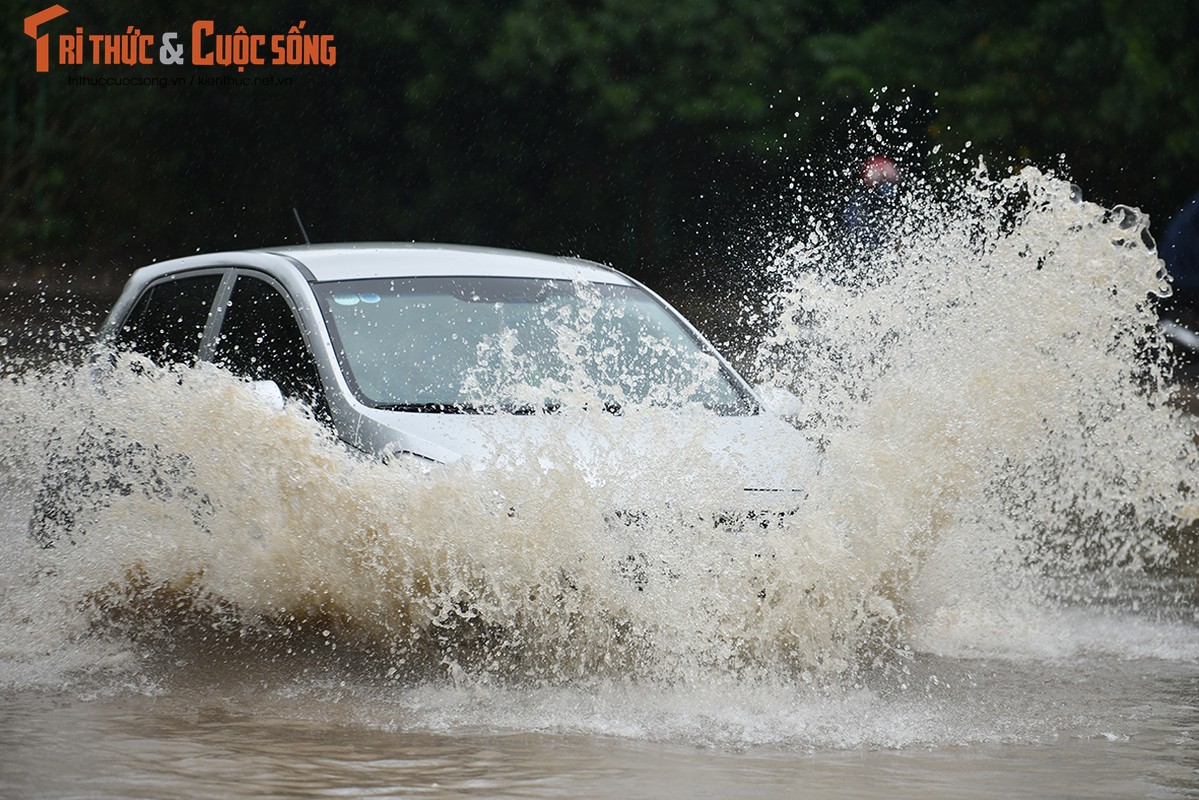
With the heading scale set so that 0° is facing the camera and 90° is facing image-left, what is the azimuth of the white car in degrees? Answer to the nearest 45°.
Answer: approximately 315°
